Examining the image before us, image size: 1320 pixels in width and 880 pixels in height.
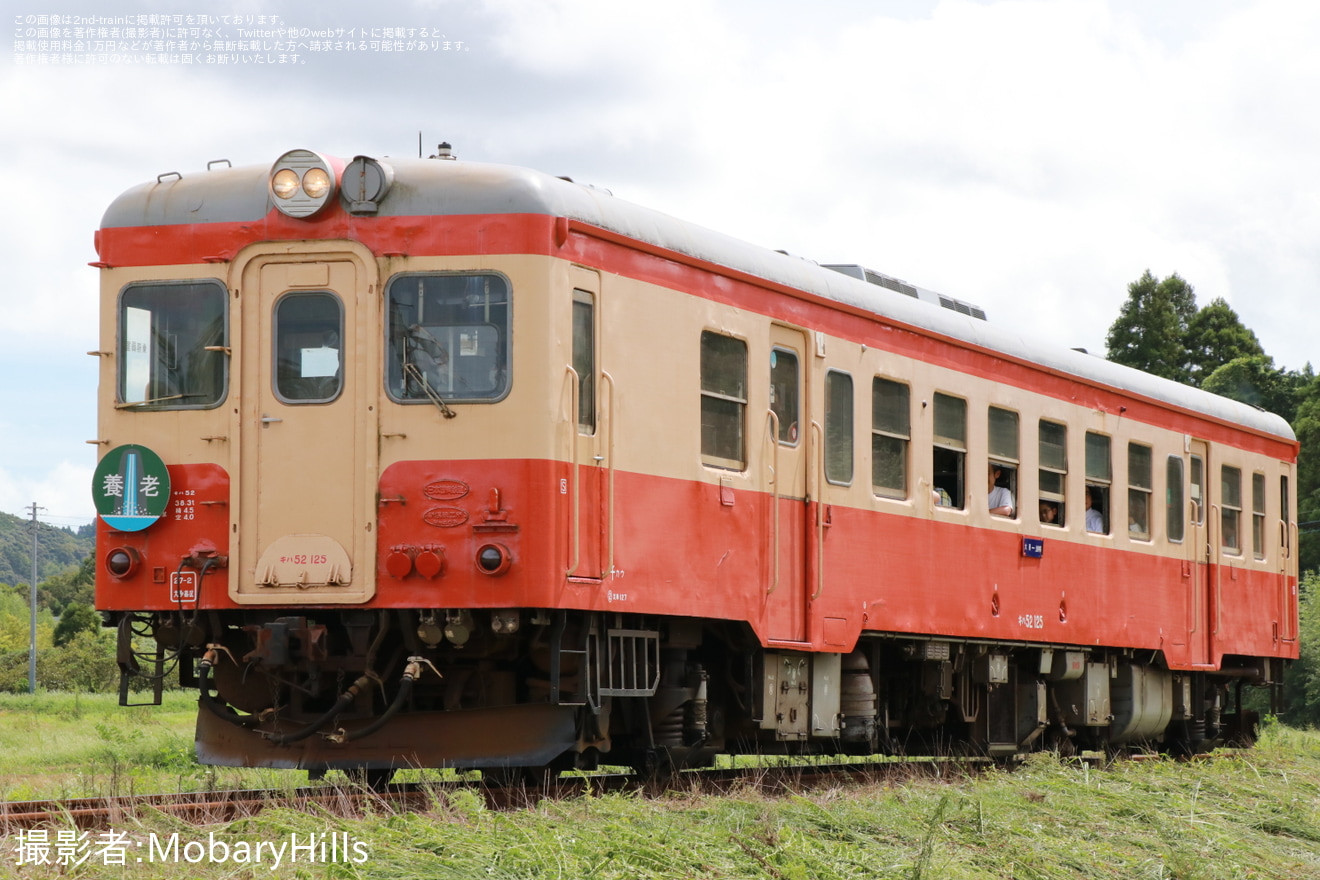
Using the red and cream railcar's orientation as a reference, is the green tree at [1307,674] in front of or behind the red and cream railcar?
behind

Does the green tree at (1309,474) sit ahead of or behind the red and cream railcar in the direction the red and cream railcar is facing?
behind

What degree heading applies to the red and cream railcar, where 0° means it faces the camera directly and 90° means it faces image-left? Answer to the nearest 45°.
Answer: approximately 45°
